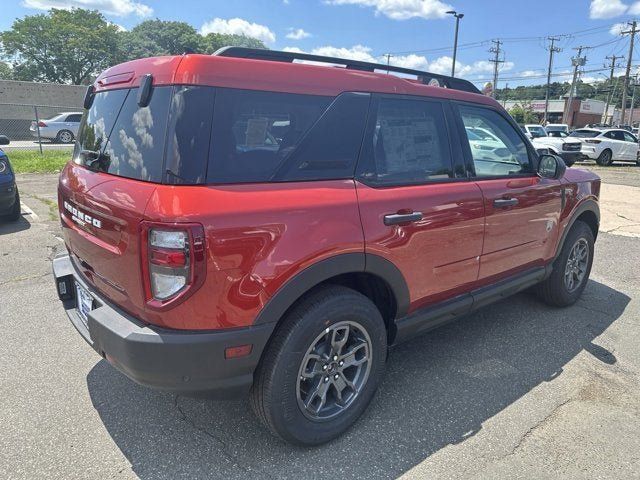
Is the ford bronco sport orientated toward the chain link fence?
no

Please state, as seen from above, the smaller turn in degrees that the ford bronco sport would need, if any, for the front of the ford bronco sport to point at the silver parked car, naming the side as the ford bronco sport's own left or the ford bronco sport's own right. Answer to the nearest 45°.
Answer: approximately 90° to the ford bronco sport's own left

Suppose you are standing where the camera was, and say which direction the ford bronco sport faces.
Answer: facing away from the viewer and to the right of the viewer

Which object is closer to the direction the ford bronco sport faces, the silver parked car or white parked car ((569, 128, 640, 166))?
the white parked car

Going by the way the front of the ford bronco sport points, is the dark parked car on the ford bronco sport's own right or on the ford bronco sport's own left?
on the ford bronco sport's own left
